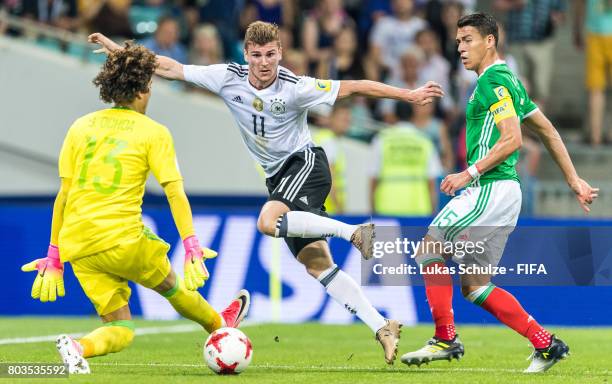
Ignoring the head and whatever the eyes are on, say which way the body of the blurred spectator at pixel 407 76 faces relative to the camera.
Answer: toward the camera

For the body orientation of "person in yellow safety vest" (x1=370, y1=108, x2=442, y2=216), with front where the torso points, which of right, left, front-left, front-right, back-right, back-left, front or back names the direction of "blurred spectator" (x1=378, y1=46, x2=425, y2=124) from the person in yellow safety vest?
front

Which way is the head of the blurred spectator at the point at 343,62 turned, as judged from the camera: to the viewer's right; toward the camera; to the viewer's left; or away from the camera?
toward the camera

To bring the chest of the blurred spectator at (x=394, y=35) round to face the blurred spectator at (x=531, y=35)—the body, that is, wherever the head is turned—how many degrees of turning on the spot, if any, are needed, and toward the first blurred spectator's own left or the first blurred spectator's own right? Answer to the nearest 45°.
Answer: approximately 90° to the first blurred spectator's own left

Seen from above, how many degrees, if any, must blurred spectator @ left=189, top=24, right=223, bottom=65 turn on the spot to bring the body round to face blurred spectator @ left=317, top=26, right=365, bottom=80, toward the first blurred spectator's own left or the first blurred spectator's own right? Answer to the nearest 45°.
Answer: approximately 90° to the first blurred spectator's own left

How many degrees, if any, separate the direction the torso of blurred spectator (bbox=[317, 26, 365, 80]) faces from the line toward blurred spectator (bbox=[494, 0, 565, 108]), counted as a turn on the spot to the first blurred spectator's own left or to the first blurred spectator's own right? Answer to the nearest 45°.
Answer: approximately 90° to the first blurred spectator's own left

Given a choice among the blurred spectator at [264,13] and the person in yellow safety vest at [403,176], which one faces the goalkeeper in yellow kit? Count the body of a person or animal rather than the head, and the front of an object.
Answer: the blurred spectator

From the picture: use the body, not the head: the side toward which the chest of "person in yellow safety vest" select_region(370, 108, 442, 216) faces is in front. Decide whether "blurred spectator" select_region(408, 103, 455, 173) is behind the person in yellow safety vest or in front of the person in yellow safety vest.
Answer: in front

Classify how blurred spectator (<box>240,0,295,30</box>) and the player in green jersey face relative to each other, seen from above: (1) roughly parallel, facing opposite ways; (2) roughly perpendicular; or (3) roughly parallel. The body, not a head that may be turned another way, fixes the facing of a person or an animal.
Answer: roughly perpendicular

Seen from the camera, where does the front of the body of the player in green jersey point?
to the viewer's left

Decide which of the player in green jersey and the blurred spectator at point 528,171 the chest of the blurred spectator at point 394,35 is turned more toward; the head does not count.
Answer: the player in green jersey

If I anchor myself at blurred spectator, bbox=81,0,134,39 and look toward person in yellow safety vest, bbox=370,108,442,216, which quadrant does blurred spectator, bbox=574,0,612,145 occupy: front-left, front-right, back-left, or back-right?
front-left

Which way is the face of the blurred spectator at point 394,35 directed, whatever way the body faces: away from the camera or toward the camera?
toward the camera

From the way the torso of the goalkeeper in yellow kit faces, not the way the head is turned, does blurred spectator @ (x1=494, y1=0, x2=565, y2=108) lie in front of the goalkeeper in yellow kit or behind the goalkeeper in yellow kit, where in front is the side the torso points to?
in front

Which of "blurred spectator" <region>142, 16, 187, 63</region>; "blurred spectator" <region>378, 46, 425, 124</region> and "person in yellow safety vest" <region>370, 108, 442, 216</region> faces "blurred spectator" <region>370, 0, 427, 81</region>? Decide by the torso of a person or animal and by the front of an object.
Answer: the person in yellow safety vest

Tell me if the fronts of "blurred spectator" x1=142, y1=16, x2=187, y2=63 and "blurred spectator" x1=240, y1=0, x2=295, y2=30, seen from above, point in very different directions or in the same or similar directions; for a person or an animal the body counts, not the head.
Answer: same or similar directions

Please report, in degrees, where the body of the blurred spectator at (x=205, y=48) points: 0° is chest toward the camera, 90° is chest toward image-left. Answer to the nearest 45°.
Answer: approximately 0°
